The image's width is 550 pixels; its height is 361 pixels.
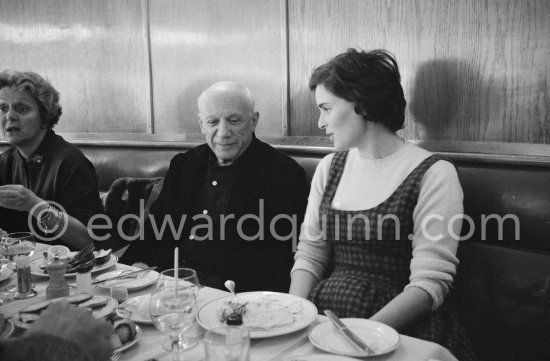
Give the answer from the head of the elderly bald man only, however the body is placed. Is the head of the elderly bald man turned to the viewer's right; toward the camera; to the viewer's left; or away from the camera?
toward the camera

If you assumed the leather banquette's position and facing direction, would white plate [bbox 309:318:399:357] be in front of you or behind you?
in front

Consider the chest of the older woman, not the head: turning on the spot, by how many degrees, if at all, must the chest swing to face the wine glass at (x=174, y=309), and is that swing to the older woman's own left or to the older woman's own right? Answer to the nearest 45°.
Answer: approximately 45° to the older woman's own left

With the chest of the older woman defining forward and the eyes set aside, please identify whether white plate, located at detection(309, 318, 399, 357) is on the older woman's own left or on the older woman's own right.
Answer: on the older woman's own left

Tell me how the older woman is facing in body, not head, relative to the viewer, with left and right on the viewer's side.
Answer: facing the viewer and to the left of the viewer

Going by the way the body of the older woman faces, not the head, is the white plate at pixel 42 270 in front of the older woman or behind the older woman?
in front

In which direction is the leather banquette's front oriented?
toward the camera

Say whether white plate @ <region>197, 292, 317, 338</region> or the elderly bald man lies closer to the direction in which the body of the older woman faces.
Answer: the white plate

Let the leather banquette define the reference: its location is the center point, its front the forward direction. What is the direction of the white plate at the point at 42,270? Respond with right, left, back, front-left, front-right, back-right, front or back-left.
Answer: right

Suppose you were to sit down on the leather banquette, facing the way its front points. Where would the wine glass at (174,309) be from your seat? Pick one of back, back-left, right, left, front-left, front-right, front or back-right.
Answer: front-right

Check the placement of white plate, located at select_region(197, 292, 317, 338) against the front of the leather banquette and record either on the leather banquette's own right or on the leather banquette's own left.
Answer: on the leather banquette's own right

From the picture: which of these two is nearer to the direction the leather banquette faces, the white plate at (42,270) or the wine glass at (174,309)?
the wine glass
